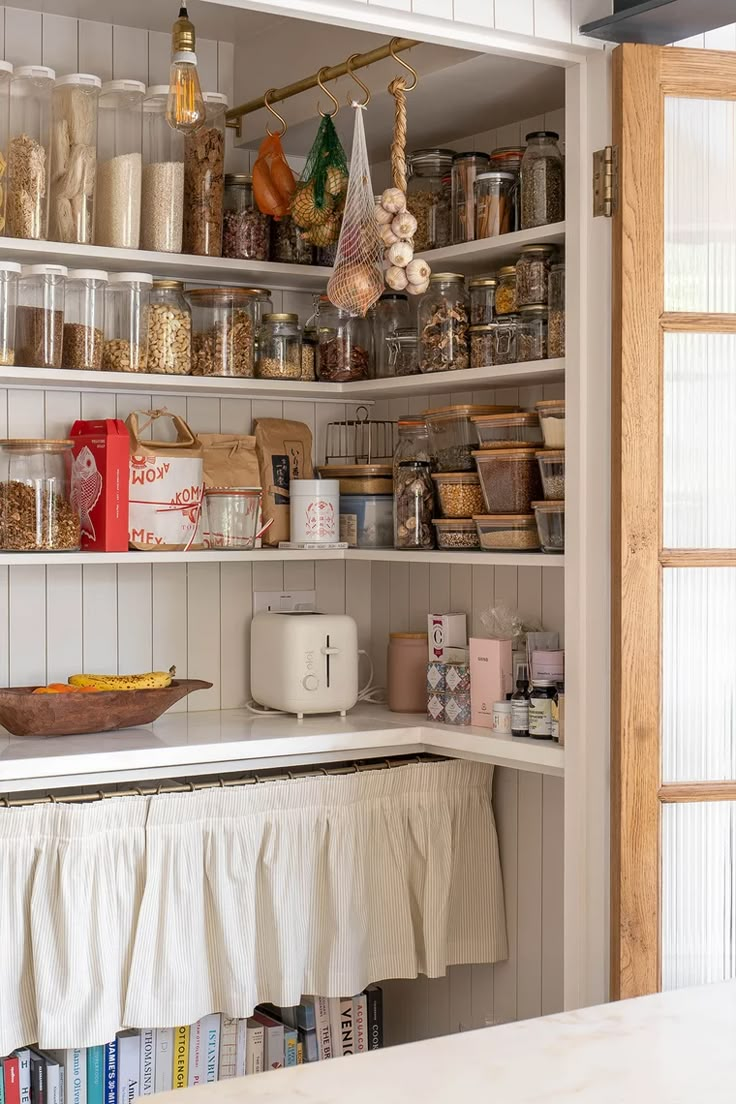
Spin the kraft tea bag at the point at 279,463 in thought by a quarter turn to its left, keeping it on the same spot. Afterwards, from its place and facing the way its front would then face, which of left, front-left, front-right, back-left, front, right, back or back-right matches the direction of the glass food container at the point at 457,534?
front-right

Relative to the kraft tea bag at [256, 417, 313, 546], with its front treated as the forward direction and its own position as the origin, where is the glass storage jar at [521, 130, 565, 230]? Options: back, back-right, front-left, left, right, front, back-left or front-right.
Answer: front-left

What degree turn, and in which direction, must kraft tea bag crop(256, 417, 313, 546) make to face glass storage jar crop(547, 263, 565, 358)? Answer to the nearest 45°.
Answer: approximately 45° to its left

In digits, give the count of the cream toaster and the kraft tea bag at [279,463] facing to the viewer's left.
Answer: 0

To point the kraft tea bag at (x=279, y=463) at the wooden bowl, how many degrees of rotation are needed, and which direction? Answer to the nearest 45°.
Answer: approximately 45° to its right

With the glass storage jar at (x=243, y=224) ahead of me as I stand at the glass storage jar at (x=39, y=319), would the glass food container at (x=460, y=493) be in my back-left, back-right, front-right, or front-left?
front-right

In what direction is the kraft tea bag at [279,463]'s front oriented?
toward the camera
